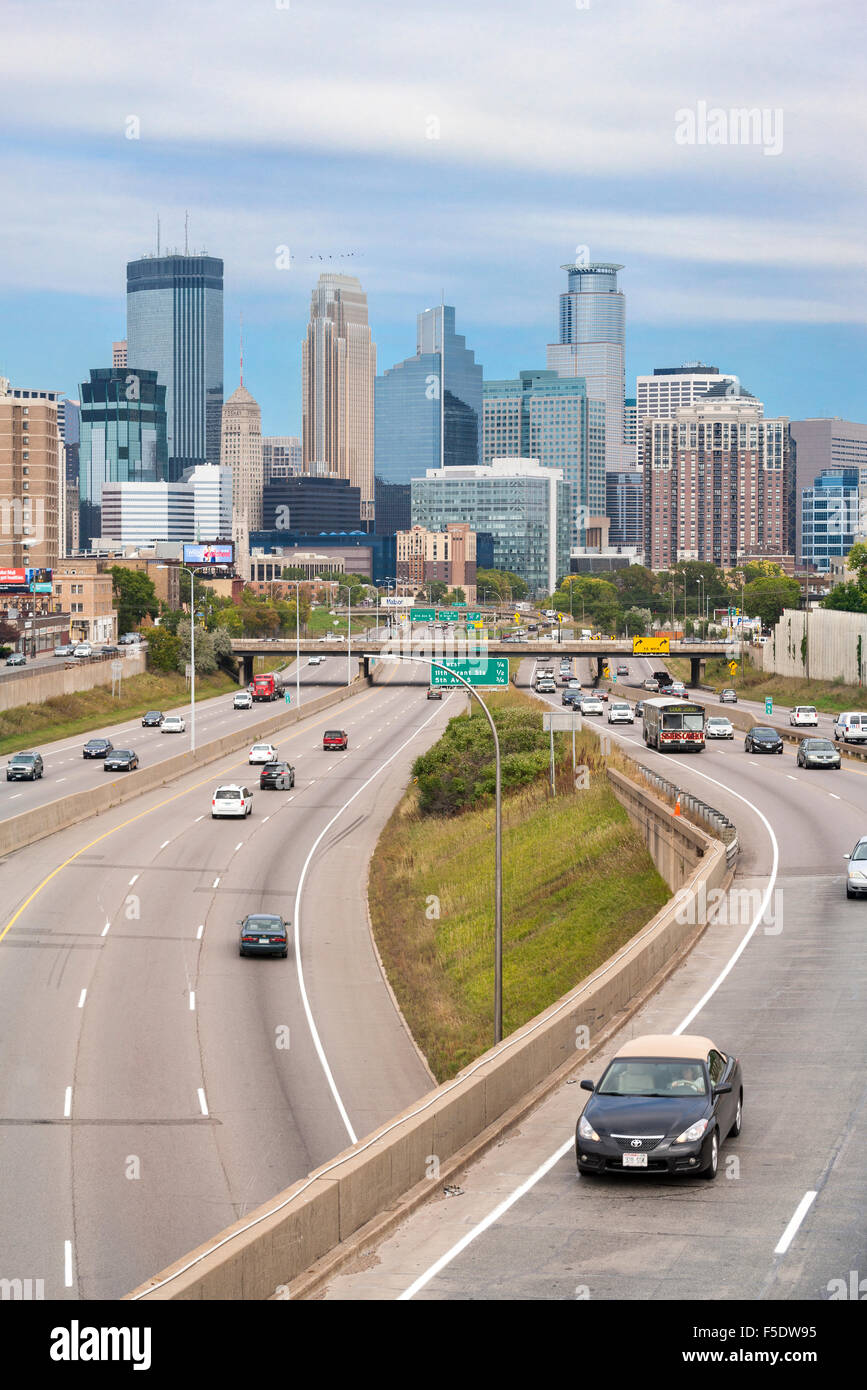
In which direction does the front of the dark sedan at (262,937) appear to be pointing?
away from the camera

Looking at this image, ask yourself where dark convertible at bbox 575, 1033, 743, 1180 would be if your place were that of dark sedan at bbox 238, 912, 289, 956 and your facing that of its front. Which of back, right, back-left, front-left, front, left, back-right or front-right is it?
back

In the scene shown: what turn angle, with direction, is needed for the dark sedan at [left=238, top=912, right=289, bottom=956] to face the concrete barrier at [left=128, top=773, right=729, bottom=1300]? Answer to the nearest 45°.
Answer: approximately 180°
